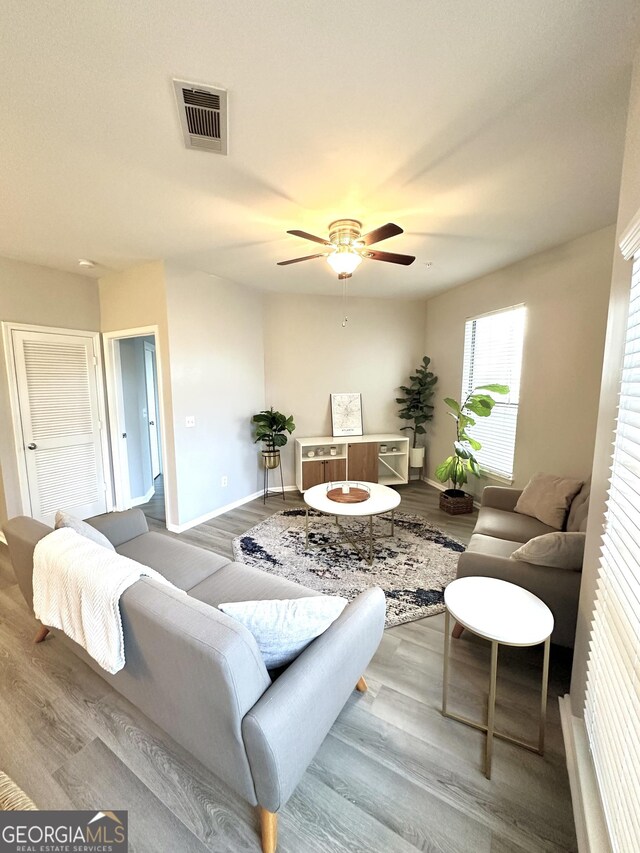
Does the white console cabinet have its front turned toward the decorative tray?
yes

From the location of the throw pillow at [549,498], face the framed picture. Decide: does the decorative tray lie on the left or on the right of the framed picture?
left

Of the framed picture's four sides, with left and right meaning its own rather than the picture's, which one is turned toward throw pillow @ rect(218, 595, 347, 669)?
front

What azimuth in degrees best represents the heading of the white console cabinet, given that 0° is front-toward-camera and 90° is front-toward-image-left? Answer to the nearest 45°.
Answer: approximately 0°

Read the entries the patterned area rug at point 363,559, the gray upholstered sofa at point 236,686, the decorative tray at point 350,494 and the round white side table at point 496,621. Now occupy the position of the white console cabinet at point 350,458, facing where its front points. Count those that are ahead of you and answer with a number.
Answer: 4

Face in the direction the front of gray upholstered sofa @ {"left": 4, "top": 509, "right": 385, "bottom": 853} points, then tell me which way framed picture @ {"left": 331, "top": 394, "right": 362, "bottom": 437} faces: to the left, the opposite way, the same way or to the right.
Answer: the opposite way

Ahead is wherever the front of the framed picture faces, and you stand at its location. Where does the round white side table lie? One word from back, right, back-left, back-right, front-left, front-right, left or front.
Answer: front

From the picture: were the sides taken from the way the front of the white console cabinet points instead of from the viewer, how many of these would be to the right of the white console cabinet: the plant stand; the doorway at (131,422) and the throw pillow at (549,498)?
2

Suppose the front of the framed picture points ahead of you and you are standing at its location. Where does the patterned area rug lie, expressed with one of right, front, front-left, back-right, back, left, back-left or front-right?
front

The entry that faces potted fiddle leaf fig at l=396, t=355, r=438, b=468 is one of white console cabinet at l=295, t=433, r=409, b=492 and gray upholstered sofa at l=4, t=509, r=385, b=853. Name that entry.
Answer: the gray upholstered sofa

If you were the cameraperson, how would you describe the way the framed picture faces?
facing the viewer

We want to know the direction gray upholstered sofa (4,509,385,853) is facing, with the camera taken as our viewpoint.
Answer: facing away from the viewer and to the right of the viewer
